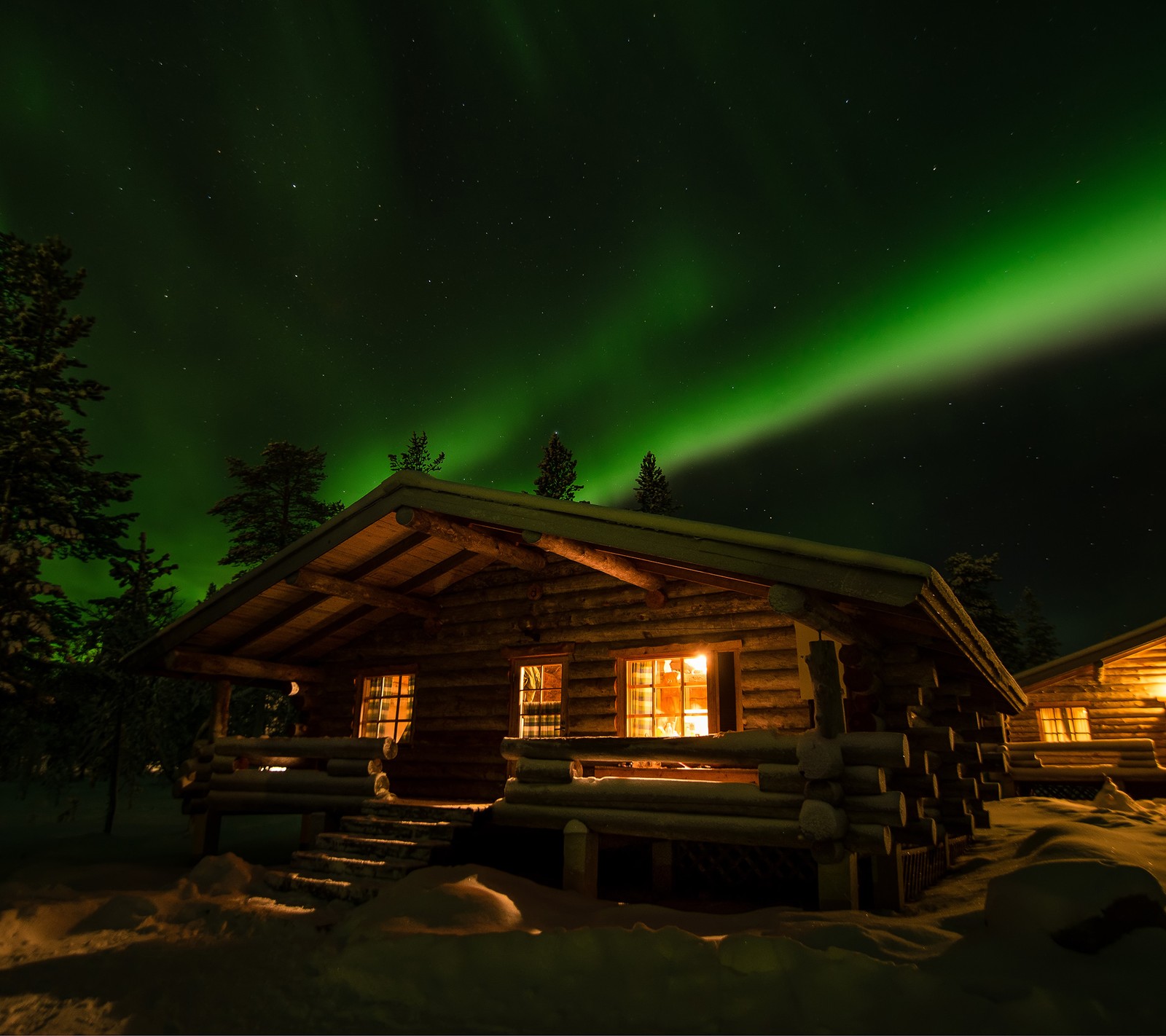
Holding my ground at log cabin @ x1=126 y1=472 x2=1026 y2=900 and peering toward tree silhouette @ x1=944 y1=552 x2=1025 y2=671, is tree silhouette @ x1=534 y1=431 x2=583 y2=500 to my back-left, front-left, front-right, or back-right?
front-left

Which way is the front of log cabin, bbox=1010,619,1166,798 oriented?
toward the camera

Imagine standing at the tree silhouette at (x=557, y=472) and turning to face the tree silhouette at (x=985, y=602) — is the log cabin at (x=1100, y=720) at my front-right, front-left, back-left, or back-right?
front-right

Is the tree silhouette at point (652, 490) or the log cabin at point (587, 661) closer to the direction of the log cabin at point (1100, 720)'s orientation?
the log cabin

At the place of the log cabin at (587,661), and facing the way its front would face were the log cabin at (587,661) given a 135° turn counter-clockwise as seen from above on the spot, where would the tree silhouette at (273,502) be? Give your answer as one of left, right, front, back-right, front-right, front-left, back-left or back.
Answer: back-left

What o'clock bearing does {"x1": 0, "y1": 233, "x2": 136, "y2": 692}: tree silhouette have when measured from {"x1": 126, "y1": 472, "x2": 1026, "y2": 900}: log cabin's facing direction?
The tree silhouette is roughly at 2 o'clock from the log cabin.

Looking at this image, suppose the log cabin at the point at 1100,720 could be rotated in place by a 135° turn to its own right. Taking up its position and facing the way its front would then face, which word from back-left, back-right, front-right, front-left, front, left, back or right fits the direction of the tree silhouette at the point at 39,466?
left

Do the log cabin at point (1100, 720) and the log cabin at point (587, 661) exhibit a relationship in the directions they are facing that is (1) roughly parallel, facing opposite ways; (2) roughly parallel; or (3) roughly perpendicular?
roughly parallel

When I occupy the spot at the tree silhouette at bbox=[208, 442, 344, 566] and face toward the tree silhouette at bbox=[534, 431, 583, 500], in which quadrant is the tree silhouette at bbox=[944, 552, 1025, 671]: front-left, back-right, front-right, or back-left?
front-right

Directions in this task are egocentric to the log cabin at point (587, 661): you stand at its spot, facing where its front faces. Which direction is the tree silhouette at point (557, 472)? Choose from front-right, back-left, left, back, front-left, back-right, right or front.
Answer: back-right

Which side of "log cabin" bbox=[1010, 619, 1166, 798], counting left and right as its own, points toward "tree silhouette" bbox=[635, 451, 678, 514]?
right

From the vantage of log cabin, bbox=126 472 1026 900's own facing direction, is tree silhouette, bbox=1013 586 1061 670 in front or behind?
behind

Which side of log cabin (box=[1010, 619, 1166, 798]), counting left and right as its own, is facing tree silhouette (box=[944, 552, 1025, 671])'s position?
back

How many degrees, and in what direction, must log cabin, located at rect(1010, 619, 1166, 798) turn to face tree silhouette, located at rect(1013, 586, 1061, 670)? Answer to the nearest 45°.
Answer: approximately 180°

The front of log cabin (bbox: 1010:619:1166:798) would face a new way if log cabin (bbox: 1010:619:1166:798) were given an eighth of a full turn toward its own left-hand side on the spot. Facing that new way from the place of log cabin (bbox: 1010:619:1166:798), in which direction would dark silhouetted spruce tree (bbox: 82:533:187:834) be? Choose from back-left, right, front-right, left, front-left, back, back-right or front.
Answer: right

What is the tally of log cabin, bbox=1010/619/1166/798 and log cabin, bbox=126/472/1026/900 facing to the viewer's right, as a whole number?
0
